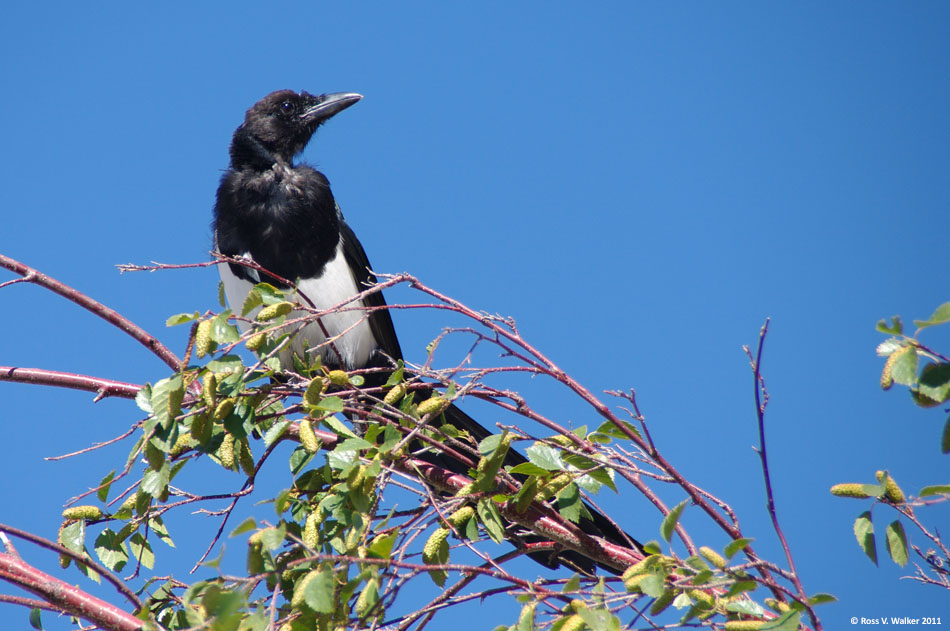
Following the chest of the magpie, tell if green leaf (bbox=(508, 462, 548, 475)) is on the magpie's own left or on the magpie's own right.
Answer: on the magpie's own left

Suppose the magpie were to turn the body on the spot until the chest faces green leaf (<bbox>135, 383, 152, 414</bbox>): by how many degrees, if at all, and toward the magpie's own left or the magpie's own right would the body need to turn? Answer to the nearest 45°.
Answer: approximately 45° to the magpie's own right

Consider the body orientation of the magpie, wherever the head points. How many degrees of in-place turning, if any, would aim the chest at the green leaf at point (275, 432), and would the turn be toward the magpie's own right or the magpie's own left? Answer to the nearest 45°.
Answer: approximately 45° to the magpie's own left

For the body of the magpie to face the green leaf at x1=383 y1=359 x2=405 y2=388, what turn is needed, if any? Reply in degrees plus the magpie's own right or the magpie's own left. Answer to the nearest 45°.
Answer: approximately 45° to the magpie's own left

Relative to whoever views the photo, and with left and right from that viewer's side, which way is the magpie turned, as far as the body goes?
facing the viewer and to the left of the viewer

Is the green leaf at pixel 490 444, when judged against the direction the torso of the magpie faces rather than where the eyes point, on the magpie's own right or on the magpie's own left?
on the magpie's own left

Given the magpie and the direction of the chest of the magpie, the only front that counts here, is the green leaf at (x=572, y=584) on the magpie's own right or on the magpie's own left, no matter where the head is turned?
on the magpie's own left
